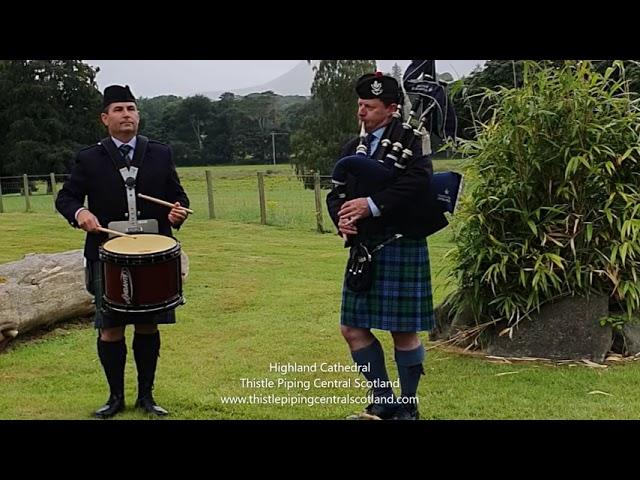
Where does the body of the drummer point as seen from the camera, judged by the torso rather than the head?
toward the camera

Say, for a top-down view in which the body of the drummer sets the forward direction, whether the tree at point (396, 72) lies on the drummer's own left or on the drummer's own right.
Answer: on the drummer's own left

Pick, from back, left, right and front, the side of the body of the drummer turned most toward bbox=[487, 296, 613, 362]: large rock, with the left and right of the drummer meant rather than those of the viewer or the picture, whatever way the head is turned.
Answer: left

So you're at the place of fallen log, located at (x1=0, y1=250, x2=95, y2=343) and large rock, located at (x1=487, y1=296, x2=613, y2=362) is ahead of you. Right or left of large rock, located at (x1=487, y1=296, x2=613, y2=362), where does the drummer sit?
right

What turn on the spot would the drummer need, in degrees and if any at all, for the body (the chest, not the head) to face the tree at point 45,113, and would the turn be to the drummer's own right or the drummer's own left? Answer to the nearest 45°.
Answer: approximately 135° to the drummer's own right

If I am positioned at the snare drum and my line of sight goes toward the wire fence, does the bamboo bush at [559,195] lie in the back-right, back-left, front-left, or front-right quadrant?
front-right

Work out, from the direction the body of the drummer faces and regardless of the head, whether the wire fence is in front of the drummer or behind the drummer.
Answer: behind
